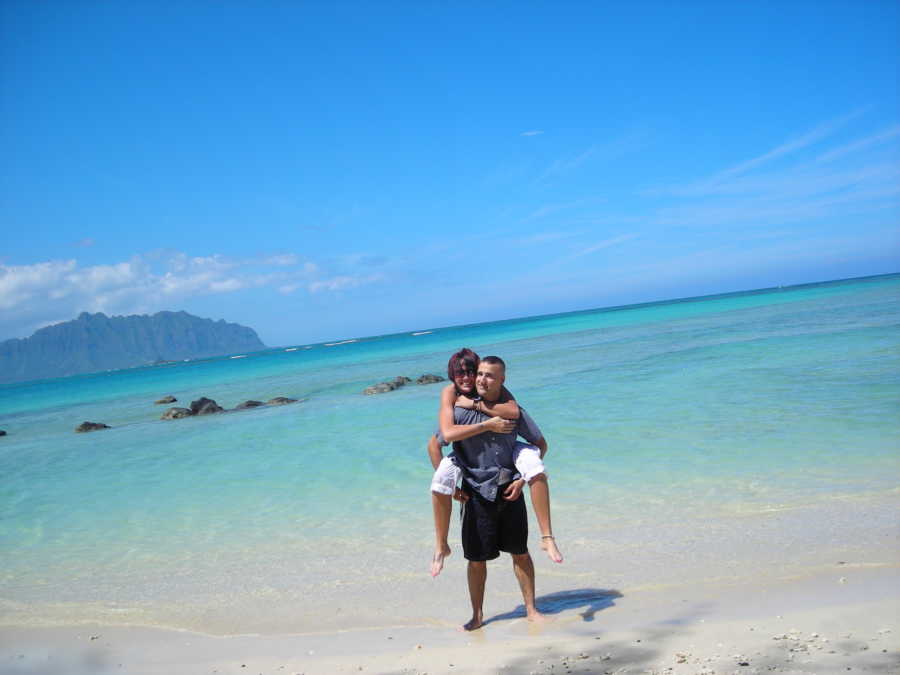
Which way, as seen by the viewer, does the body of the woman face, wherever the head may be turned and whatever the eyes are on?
toward the camera

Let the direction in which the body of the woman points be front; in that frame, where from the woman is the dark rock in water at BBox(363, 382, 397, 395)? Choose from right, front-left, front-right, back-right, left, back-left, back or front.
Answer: back

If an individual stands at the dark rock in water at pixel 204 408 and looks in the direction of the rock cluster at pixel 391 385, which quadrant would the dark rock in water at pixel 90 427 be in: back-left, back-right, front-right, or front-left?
back-right

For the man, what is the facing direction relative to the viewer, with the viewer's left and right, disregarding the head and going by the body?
facing the viewer
